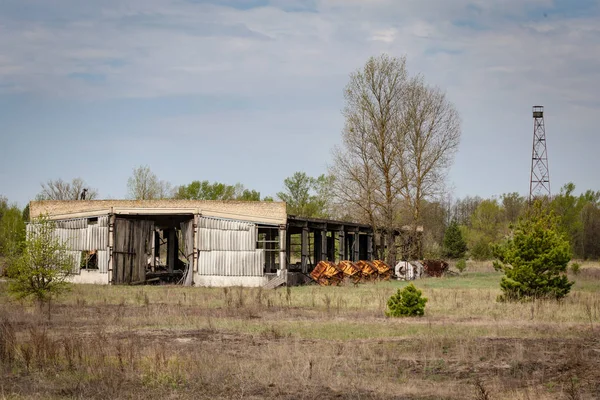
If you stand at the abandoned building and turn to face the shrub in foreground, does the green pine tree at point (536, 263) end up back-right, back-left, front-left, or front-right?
front-left

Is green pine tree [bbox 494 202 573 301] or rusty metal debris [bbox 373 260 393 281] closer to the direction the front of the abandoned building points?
the green pine tree

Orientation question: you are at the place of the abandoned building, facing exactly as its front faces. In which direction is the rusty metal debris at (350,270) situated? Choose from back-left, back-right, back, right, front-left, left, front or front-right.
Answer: left

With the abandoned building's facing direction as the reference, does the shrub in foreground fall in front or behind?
in front

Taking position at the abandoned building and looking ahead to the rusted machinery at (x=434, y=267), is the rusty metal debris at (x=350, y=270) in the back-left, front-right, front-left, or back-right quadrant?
front-right

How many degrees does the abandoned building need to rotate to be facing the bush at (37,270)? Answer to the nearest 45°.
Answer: approximately 45° to its right

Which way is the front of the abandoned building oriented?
toward the camera

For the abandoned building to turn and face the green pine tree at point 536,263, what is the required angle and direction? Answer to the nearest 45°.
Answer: approximately 45° to its left

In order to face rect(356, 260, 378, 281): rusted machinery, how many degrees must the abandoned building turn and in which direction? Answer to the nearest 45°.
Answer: approximately 90° to its left
